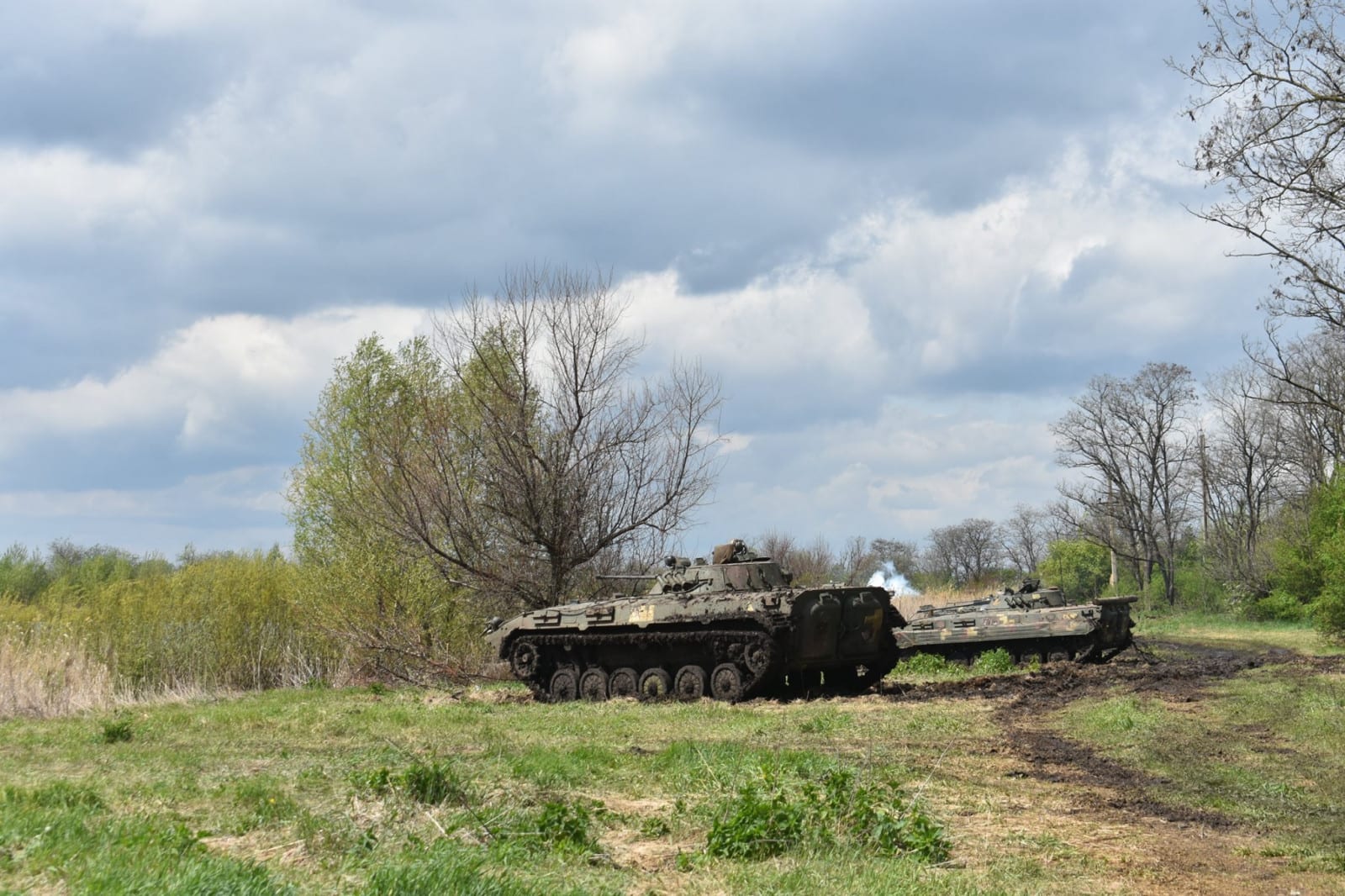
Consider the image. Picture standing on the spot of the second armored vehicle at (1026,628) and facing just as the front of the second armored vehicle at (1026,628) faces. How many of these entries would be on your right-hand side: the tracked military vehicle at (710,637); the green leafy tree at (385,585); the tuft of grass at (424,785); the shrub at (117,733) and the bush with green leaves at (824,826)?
0

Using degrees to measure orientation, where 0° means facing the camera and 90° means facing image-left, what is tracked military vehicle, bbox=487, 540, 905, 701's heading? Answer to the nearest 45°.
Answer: approximately 135°

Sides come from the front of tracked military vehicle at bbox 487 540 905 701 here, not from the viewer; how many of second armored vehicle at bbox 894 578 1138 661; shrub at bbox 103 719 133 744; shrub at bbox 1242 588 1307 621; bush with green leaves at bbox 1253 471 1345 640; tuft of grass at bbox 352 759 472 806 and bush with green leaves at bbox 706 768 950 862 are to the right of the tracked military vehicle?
3

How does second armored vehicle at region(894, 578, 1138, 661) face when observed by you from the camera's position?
facing away from the viewer and to the left of the viewer

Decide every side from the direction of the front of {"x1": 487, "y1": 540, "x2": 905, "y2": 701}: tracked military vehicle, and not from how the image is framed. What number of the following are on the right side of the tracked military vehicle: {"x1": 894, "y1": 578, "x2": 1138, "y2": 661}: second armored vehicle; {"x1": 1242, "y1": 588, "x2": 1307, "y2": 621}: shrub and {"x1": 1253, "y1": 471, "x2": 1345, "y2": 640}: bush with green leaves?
3

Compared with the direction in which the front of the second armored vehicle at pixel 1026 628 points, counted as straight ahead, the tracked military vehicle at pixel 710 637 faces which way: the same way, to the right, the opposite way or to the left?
the same way

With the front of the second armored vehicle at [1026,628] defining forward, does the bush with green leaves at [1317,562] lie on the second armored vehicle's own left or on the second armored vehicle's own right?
on the second armored vehicle's own right

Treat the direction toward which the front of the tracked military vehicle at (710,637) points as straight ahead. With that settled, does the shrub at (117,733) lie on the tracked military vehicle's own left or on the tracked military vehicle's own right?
on the tracked military vehicle's own left

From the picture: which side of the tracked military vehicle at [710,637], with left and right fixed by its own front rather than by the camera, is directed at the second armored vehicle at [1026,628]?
right

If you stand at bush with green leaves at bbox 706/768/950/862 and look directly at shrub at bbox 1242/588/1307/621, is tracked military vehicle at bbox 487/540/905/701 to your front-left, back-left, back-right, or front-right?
front-left

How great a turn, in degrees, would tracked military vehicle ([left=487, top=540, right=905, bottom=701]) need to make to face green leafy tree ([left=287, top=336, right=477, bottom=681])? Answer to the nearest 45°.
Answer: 0° — it already faces it

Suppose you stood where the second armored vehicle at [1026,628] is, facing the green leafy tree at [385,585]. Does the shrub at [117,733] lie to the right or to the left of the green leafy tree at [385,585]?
left

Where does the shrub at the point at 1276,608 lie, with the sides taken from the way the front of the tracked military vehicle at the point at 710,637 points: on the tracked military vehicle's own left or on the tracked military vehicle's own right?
on the tracked military vehicle's own right

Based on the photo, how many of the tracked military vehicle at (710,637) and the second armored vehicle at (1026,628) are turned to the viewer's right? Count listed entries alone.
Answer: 0
